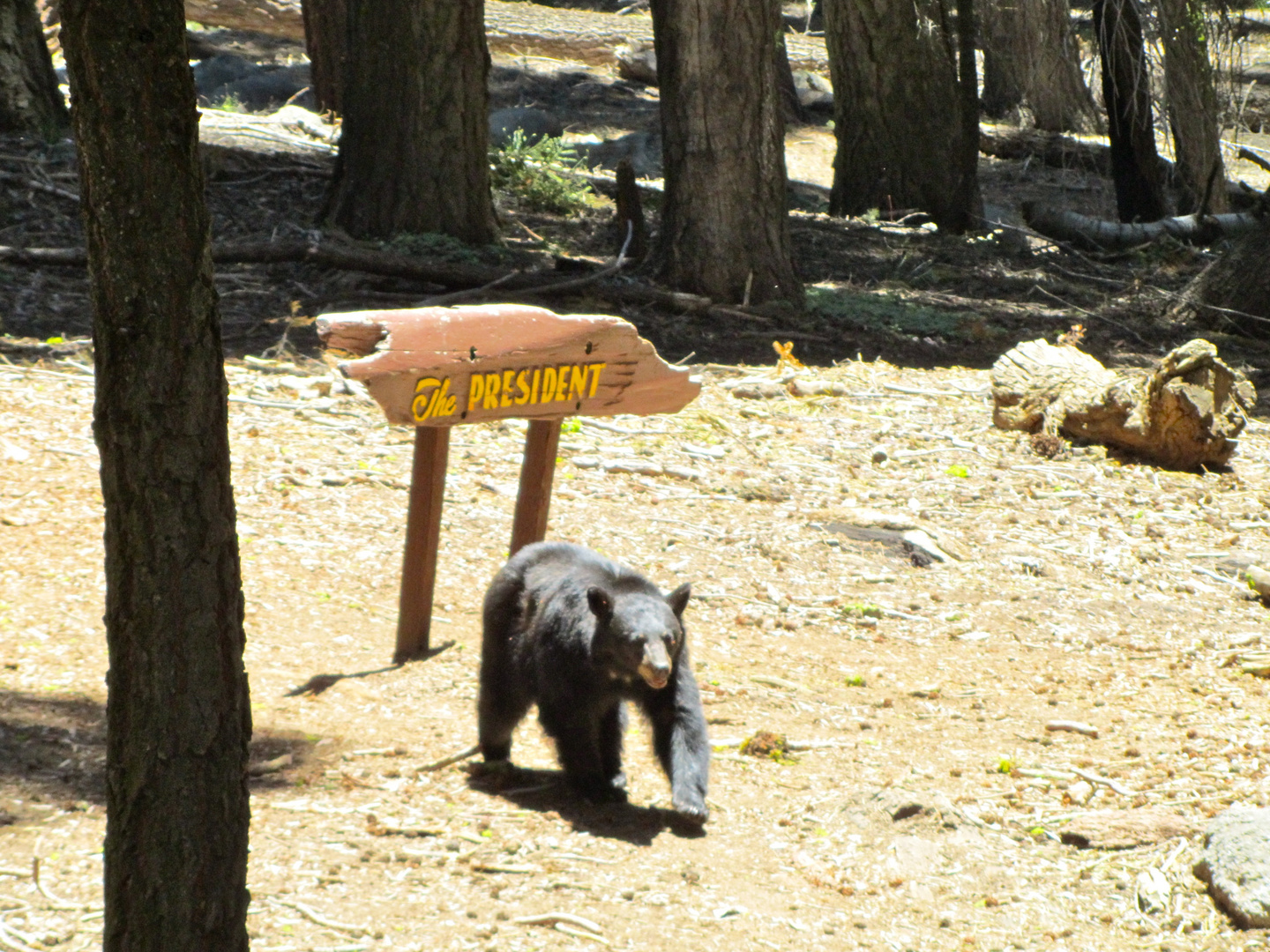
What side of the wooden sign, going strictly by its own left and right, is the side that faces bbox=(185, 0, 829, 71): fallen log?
back

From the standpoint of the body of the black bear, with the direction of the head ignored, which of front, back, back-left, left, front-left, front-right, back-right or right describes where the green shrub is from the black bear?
back-left

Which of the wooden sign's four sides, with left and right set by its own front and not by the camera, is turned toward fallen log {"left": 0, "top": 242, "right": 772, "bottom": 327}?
back

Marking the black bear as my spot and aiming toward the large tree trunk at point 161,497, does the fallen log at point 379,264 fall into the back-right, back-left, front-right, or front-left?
back-right

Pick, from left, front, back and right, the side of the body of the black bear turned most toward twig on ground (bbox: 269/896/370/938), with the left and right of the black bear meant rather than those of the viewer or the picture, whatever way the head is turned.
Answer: right

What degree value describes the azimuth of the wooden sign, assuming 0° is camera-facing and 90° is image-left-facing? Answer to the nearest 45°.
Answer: approximately 0°

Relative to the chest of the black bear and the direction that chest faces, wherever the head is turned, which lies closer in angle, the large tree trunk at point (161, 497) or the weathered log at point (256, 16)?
the large tree trunk

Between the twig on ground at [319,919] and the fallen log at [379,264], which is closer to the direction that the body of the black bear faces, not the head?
the twig on ground

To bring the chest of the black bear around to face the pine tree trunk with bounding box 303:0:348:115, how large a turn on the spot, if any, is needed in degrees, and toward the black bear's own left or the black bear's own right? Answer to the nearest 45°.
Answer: approximately 135° to the black bear's own left

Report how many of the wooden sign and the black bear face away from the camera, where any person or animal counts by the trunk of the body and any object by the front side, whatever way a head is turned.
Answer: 0

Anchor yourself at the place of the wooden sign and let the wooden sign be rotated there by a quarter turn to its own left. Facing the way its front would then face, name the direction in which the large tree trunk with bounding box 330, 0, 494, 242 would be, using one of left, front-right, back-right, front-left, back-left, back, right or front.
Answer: left

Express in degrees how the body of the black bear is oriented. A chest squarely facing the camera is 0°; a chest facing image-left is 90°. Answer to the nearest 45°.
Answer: approximately 315°

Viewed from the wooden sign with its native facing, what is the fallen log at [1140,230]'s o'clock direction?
The fallen log is roughly at 7 o'clock from the wooden sign.
